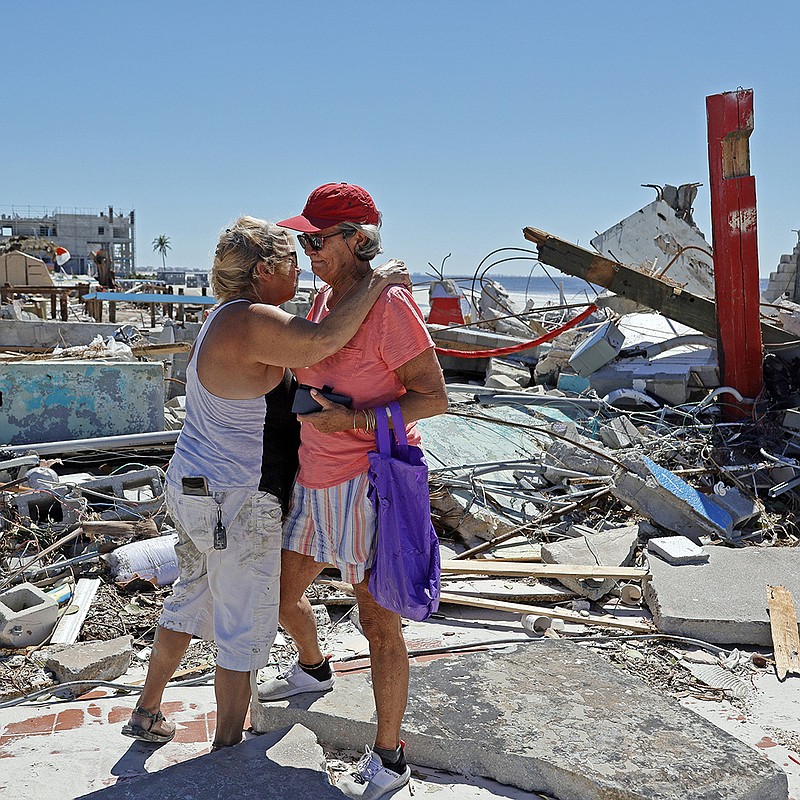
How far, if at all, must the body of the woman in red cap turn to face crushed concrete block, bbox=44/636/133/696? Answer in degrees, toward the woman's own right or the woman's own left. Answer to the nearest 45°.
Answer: approximately 90° to the woman's own right

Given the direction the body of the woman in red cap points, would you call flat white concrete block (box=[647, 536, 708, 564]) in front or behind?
behind

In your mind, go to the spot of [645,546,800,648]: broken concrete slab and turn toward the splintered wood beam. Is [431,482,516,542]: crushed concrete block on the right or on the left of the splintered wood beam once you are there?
left

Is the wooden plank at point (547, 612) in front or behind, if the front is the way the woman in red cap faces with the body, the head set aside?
behind

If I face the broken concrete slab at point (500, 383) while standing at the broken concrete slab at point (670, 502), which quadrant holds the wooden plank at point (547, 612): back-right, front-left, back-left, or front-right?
back-left

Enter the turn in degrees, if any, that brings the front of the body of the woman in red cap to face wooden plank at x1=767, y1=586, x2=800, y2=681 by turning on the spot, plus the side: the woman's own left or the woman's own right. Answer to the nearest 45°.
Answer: approximately 180°

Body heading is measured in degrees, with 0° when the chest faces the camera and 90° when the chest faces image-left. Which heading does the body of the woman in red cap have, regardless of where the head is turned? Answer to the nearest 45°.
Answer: approximately 45°

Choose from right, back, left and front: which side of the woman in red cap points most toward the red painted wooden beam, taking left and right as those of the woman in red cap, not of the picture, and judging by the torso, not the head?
back

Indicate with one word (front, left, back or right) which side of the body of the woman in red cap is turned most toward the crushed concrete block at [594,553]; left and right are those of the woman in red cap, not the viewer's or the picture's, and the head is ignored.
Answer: back

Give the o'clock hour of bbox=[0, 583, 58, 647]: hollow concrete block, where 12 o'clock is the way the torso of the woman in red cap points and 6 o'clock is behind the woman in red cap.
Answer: The hollow concrete block is roughly at 3 o'clock from the woman in red cap.

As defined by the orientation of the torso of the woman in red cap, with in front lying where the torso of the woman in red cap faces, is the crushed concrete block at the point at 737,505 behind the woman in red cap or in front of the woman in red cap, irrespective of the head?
behind

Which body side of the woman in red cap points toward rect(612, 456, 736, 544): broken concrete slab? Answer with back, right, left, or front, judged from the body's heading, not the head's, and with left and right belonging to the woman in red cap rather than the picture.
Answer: back
